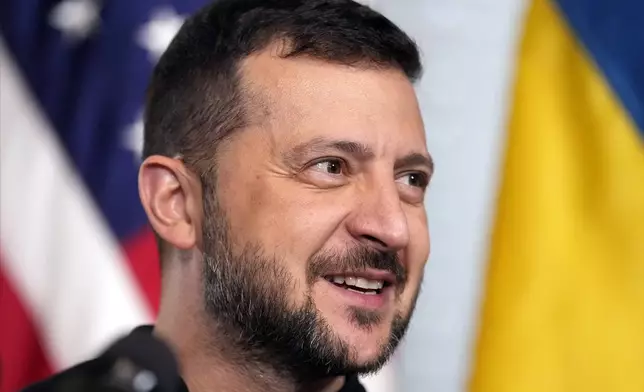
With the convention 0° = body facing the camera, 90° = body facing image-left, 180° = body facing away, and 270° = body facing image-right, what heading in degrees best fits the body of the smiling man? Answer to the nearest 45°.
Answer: approximately 315°

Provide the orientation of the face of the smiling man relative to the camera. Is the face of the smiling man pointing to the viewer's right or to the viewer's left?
to the viewer's right

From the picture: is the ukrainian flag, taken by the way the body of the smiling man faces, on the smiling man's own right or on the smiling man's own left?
on the smiling man's own left

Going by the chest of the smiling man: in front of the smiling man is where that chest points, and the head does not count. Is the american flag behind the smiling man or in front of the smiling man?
behind
